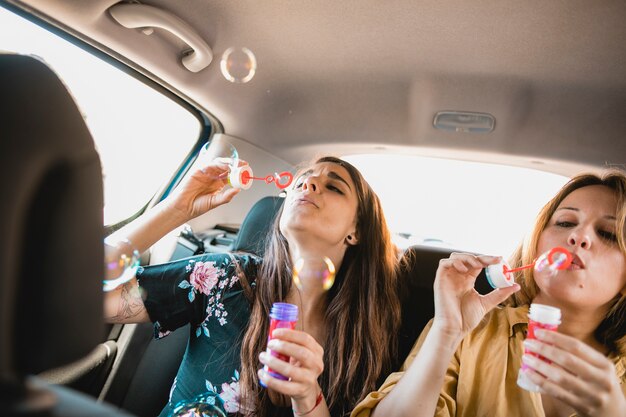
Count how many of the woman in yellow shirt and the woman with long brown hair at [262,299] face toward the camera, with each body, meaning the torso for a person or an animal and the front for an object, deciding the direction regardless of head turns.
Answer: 2

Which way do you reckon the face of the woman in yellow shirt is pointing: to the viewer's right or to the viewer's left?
to the viewer's left

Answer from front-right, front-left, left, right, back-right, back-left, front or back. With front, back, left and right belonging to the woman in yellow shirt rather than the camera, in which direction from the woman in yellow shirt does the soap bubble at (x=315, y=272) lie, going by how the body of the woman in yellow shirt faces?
right

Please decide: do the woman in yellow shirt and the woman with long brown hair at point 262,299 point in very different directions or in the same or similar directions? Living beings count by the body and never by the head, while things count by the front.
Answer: same or similar directions

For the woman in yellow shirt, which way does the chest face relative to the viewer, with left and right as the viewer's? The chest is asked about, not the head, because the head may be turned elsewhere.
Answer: facing the viewer

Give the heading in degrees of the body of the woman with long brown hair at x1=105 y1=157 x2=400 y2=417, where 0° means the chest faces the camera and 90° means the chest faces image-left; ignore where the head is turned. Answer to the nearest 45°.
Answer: approximately 0°

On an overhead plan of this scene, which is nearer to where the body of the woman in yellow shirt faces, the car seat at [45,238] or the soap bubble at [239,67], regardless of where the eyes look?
the car seat

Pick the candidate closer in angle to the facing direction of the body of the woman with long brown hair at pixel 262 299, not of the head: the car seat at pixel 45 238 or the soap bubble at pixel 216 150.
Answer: the car seat

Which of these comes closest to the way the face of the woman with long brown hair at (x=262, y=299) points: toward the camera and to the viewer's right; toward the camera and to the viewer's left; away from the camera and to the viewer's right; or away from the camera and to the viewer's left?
toward the camera and to the viewer's left

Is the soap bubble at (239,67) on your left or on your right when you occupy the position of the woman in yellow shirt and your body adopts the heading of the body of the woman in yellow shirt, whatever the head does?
on your right

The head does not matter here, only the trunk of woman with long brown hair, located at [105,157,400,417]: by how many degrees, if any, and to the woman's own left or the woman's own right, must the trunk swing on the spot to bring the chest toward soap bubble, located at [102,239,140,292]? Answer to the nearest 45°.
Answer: approximately 45° to the woman's own right

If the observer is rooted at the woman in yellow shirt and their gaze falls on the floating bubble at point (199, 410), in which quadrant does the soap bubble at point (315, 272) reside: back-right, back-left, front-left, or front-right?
front-right
